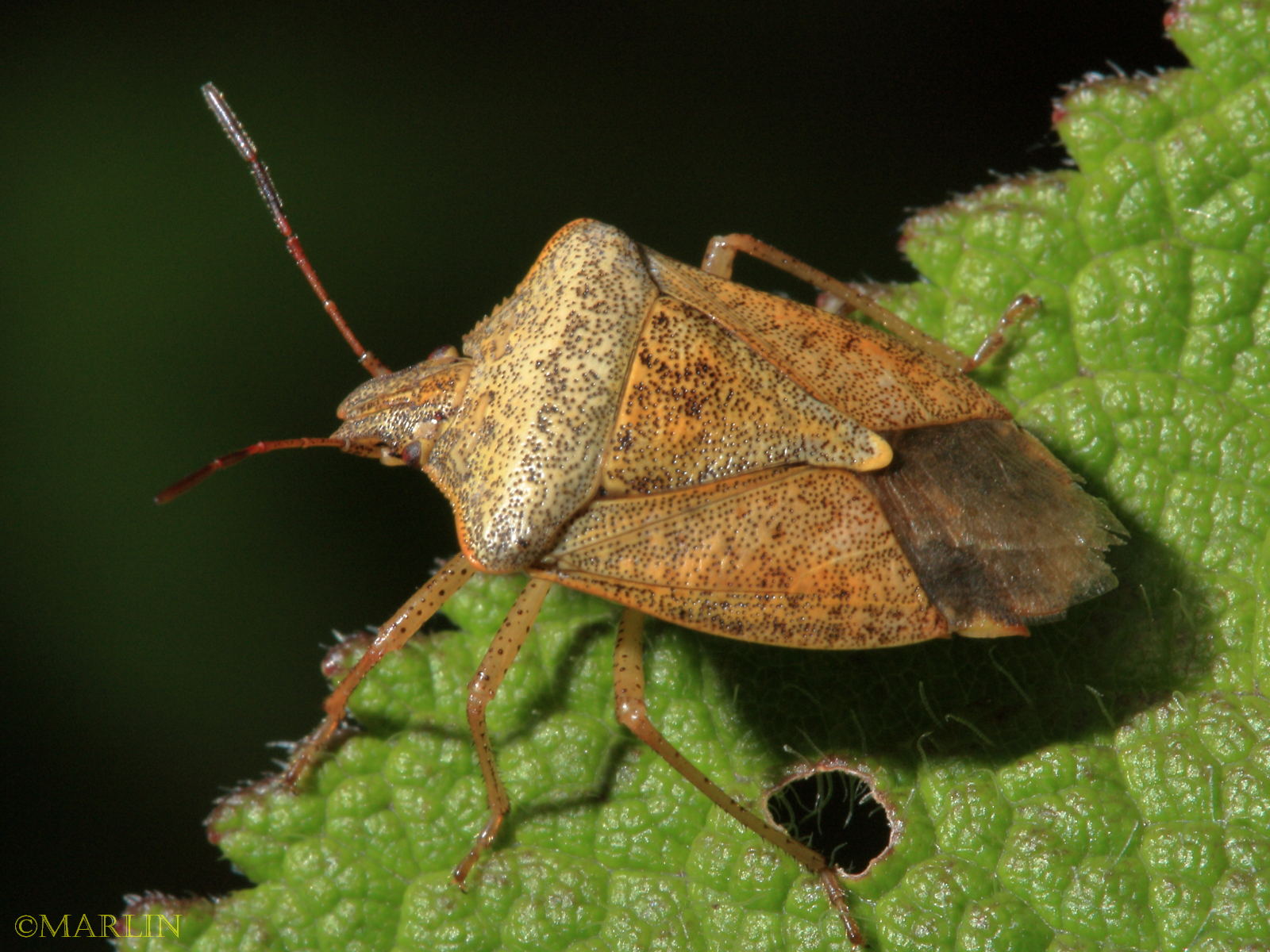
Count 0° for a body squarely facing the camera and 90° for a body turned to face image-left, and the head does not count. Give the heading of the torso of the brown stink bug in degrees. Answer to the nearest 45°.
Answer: approximately 90°
